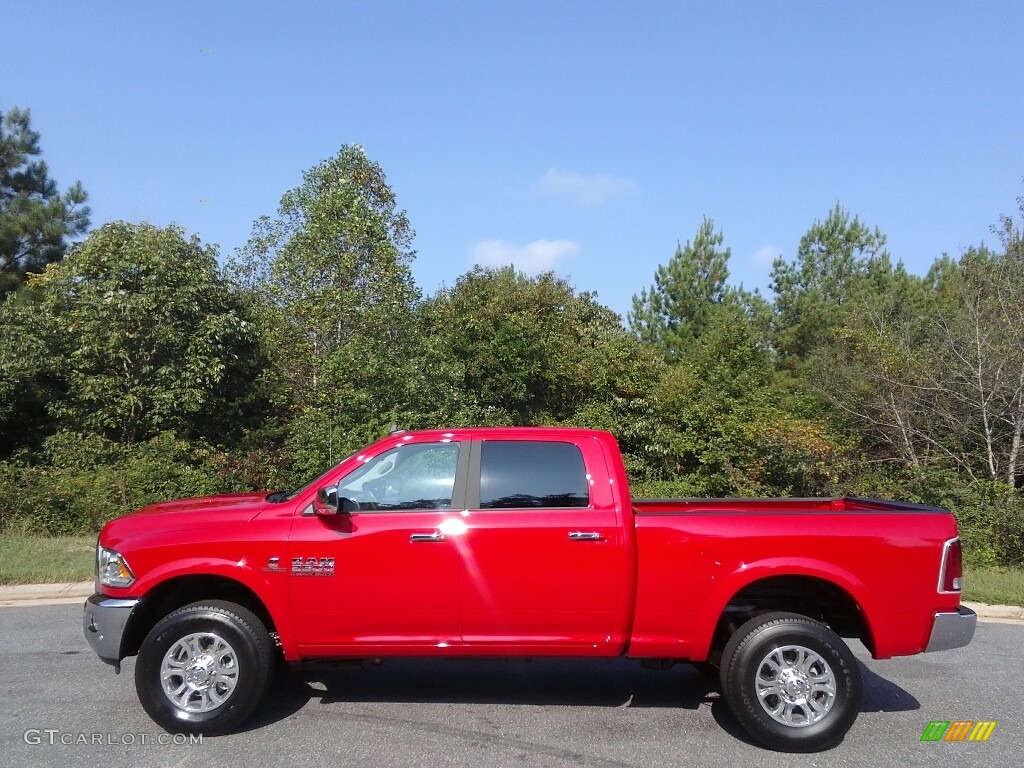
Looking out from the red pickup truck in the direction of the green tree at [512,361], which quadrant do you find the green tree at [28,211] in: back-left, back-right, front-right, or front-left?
front-left

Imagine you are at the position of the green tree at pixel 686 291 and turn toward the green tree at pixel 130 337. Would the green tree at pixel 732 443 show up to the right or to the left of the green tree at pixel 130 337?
left

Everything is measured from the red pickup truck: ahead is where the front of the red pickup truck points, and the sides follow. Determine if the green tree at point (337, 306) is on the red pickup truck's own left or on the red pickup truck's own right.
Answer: on the red pickup truck's own right

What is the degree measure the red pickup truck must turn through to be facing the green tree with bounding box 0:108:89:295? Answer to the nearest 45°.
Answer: approximately 45° to its right

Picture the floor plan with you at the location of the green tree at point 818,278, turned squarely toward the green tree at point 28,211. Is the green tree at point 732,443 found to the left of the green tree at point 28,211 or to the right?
left

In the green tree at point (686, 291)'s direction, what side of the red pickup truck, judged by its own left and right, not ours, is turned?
right

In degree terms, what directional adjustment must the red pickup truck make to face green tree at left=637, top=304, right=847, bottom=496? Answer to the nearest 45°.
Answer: approximately 90° to its right

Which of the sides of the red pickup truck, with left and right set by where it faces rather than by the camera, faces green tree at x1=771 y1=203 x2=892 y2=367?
right

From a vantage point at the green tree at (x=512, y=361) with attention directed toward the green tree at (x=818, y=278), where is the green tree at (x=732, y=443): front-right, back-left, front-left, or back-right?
front-right

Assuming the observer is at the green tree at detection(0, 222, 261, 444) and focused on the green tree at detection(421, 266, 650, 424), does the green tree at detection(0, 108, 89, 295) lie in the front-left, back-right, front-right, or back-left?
back-left

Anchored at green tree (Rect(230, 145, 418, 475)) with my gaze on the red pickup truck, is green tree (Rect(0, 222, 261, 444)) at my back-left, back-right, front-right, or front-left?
back-right

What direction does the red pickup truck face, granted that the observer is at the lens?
facing to the left of the viewer
